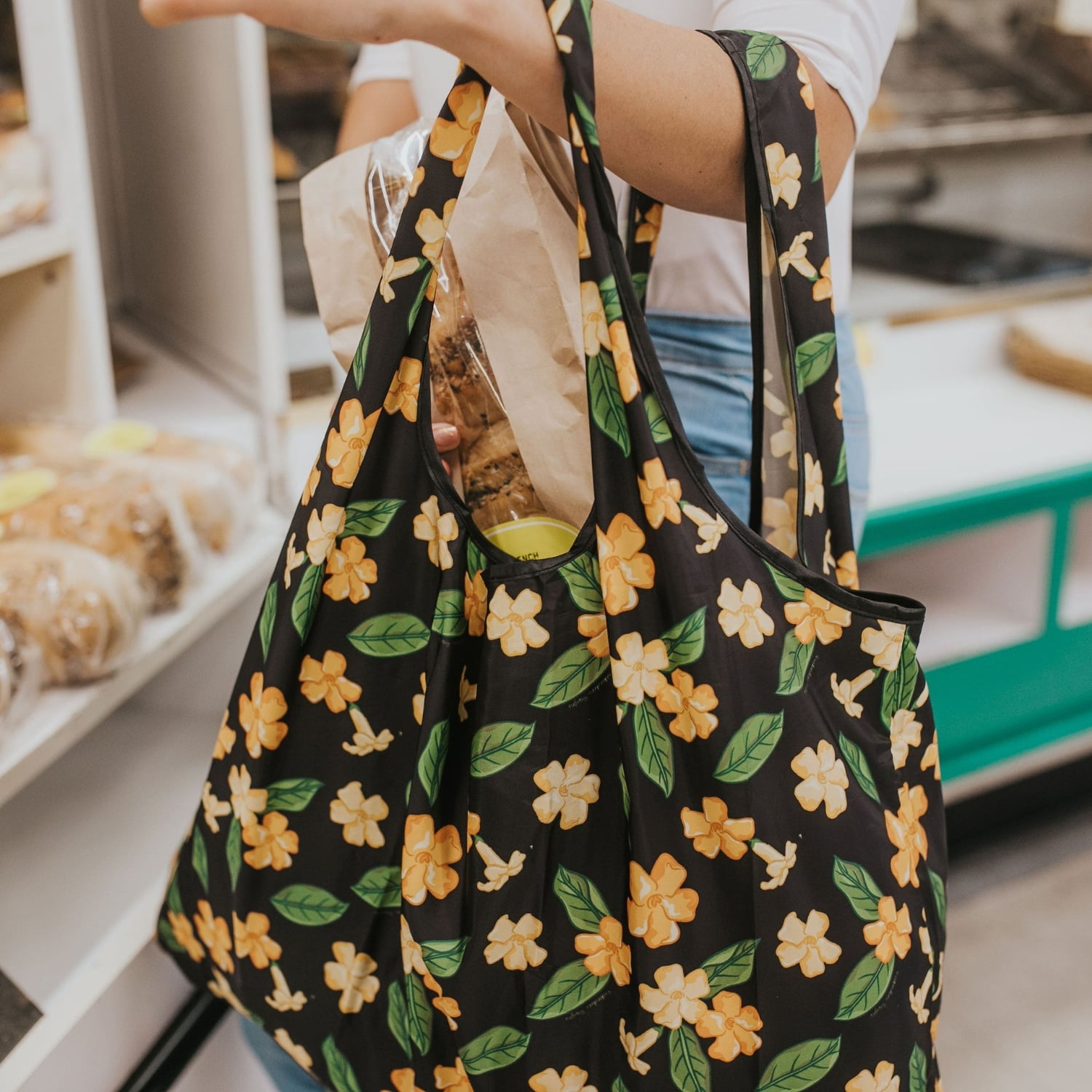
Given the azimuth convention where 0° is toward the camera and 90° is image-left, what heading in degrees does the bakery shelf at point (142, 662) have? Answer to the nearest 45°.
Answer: approximately 315°
